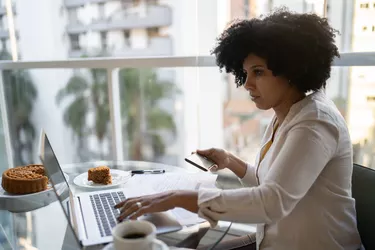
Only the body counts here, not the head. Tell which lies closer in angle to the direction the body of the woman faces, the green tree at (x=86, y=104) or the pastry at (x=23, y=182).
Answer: the pastry

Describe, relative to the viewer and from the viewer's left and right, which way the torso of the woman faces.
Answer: facing to the left of the viewer

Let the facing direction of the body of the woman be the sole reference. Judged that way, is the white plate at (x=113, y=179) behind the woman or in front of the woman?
in front

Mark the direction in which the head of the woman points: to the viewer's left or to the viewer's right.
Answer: to the viewer's left

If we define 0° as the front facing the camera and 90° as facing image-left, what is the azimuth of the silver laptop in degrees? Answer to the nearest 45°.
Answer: approximately 270°

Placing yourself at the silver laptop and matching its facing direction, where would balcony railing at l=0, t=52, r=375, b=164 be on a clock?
The balcony railing is roughly at 9 o'clock from the silver laptop.

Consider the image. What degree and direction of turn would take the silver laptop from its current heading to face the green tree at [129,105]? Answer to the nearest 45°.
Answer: approximately 90° to its left

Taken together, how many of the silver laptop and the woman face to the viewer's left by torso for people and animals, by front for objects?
1

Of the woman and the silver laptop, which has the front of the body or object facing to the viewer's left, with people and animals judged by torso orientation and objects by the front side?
the woman

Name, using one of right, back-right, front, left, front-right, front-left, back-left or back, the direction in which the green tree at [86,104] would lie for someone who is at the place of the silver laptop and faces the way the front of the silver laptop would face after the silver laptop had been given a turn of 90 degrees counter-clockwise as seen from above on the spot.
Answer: front

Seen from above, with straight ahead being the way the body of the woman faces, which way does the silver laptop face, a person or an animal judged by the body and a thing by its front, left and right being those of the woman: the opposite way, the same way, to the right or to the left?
the opposite way

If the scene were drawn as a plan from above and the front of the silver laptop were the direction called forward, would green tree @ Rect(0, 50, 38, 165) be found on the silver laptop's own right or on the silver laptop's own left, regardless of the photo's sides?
on the silver laptop's own left
